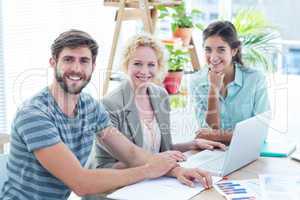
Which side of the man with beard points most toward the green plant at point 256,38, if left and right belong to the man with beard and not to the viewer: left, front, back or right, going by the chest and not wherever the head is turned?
left

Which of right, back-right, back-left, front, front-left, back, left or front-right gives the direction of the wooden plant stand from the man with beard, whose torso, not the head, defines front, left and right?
back-left

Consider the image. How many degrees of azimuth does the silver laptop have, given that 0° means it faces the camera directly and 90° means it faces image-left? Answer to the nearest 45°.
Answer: approximately 135°

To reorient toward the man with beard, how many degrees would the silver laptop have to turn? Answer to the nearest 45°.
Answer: approximately 45° to its left

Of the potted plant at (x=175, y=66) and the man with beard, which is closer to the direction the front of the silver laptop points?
the potted plant

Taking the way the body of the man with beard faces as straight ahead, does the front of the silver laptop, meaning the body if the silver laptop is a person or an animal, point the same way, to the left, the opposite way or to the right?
the opposite way
